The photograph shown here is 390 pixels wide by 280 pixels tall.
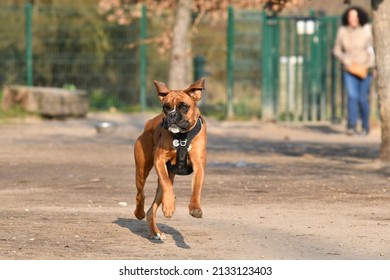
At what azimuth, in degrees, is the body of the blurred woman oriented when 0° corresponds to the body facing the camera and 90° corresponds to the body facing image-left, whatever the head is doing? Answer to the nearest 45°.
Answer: approximately 0°

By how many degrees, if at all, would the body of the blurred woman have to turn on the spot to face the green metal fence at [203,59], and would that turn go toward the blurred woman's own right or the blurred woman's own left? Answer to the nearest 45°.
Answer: approximately 135° to the blurred woman's own right

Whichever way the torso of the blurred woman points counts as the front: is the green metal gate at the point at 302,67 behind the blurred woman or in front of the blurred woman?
behind

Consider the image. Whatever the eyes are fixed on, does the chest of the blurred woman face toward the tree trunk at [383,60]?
yes

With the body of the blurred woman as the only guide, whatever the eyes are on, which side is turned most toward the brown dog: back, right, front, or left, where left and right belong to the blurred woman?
front

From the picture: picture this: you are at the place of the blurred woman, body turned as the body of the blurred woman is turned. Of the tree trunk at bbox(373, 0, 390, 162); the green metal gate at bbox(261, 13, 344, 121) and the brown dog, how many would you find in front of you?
2

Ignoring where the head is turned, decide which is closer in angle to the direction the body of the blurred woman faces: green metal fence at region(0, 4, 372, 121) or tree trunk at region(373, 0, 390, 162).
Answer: the tree trunk

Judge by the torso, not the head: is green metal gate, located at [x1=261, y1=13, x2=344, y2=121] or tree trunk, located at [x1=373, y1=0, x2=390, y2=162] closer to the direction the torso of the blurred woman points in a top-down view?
the tree trunk
